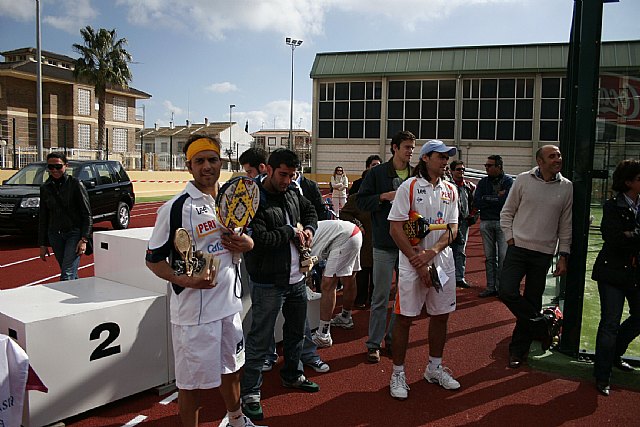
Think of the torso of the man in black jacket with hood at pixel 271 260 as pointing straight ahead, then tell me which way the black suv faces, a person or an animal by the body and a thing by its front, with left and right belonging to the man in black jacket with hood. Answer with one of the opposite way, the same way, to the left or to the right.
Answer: to the right

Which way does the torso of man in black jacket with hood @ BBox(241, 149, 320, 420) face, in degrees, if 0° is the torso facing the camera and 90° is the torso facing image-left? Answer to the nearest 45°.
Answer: approximately 315°

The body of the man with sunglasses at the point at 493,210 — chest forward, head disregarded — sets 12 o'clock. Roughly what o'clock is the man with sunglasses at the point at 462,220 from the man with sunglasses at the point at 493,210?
the man with sunglasses at the point at 462,220 is roughly at 3 o'clock from the man with sunglasses at the point at 493,210.

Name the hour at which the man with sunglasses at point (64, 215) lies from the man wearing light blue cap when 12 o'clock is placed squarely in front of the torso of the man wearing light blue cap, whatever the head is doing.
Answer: The man with sunglasses is roughly at 5 o'clock from the man wearing light blue cap.

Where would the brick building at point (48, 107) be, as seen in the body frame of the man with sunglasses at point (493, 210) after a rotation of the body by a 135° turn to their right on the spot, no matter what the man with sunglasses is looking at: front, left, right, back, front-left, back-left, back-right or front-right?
front-left

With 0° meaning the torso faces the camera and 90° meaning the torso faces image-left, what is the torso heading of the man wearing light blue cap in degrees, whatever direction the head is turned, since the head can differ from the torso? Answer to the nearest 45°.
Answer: approximately 315°

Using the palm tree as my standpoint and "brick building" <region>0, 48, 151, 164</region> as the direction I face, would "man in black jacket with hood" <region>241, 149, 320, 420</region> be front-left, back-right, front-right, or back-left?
back-left

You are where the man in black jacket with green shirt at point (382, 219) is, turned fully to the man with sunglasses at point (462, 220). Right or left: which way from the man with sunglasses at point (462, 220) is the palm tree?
left
